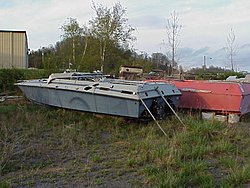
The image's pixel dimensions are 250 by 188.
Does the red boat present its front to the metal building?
yes

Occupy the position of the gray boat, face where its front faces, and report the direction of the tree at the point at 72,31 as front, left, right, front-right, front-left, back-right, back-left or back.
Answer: front-right

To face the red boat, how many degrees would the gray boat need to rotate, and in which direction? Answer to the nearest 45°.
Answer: approximately 135° to its right

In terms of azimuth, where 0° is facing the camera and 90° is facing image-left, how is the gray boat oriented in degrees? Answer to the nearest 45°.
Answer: approximately 135°

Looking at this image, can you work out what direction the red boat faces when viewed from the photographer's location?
facing away from the viewer and to the left of the viewer

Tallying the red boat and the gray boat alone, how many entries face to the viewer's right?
0

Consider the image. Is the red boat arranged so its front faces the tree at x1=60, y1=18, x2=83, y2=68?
yes
